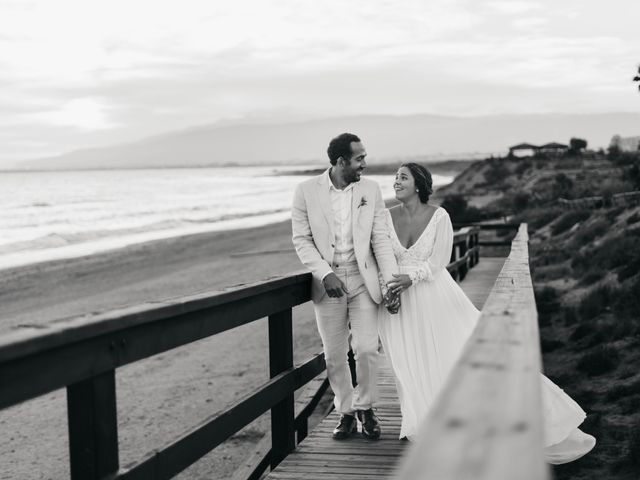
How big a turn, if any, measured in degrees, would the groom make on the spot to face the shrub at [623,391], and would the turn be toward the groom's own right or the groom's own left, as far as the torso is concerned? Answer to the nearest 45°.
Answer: approximately 135° to the groom's own left

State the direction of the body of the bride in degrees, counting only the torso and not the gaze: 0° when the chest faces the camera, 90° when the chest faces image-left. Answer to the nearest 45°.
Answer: approximately 45°

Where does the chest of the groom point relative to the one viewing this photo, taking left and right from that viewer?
facing the viewer

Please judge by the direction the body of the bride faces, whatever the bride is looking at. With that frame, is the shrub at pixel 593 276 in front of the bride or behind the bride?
behind

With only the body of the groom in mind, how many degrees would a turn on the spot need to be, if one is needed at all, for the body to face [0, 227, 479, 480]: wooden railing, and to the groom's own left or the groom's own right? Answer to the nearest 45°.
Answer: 0° — they already face it

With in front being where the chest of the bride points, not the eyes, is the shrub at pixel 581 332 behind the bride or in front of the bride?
behind

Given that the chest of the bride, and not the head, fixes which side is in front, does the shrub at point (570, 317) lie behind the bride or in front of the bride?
behind

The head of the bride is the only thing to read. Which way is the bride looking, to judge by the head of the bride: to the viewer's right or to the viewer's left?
to the viewer's left

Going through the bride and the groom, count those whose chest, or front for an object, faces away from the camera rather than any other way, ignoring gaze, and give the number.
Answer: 0
